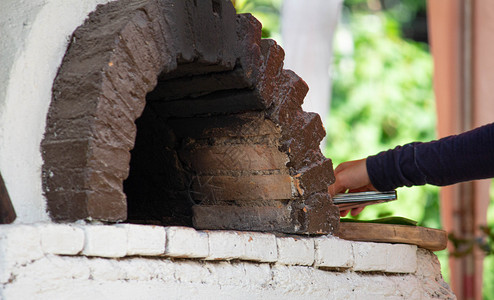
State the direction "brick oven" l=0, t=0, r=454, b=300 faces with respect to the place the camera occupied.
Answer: facing the viewer and to the right of the viewer
